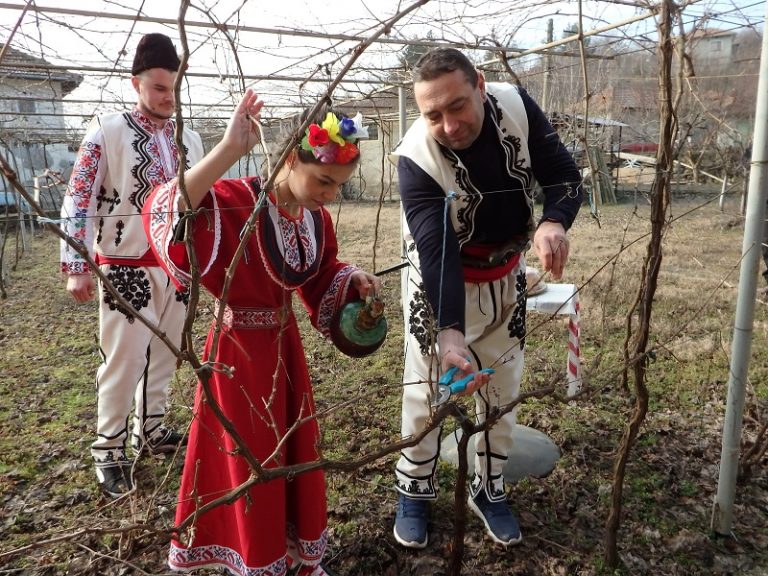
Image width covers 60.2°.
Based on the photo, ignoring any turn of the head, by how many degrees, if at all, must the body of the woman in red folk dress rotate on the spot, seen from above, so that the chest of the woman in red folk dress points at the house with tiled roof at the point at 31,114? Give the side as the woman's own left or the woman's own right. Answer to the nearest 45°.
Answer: approximately 135° to the woman's own left

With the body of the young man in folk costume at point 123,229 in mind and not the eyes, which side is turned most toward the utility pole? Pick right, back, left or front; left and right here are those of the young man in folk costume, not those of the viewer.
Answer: left

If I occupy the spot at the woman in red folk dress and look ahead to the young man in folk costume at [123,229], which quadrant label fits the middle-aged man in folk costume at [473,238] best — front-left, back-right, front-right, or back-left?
back-right

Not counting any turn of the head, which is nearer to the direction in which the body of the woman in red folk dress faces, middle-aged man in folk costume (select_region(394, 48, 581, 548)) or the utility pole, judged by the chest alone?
the middle-aged man in folk costume

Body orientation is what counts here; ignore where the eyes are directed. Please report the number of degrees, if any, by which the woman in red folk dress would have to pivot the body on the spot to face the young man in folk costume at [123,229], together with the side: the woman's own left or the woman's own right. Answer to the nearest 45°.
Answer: approximately 180°

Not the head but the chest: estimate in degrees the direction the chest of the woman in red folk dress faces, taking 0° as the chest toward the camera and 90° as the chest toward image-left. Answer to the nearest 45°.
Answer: approximately 315°
